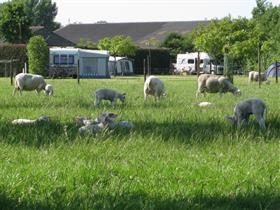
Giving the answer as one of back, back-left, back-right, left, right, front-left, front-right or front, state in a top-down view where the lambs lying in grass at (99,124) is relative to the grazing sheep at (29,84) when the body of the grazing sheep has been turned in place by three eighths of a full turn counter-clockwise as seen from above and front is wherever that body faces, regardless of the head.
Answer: back-left

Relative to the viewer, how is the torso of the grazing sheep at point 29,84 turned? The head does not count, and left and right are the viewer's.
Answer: facing to the right of the viewer

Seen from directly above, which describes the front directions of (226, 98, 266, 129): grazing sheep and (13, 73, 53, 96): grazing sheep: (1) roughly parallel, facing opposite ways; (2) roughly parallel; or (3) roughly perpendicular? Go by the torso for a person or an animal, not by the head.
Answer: roughly parallel, facing opposite ways

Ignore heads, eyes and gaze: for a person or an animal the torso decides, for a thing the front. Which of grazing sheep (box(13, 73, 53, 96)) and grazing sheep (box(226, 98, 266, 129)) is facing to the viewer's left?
grazing sheep (box(226, 98, 266, 129))

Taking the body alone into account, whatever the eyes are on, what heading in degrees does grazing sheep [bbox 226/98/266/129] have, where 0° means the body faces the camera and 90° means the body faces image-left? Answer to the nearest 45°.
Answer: approximately 90°
